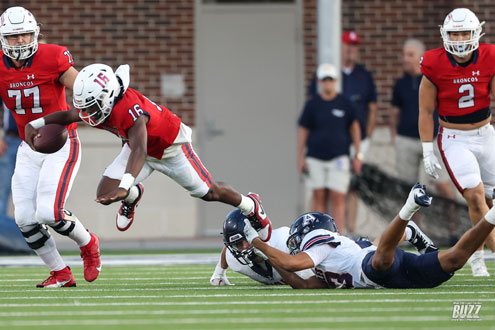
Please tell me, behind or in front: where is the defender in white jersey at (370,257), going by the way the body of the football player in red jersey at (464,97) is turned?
in front

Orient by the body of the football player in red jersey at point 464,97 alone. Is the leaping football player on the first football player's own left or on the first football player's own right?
on the first football player's own right

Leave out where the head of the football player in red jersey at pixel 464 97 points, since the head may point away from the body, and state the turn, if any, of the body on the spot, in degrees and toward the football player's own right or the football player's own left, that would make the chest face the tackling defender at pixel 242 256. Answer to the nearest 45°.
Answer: approximately 45° to the football player's own right

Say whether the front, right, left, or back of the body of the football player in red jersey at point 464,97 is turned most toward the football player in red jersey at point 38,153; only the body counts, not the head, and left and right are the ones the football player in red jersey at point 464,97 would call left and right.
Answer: right

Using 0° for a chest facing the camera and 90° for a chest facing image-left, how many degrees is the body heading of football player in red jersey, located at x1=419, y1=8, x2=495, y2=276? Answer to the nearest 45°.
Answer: approximately 0°

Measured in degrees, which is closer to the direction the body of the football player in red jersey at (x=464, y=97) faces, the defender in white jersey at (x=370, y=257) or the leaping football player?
the defender in white jersey

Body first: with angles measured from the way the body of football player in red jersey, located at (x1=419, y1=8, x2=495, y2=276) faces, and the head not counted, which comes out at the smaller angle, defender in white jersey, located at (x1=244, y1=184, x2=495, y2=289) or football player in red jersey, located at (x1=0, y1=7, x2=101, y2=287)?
the defender in white jersey
